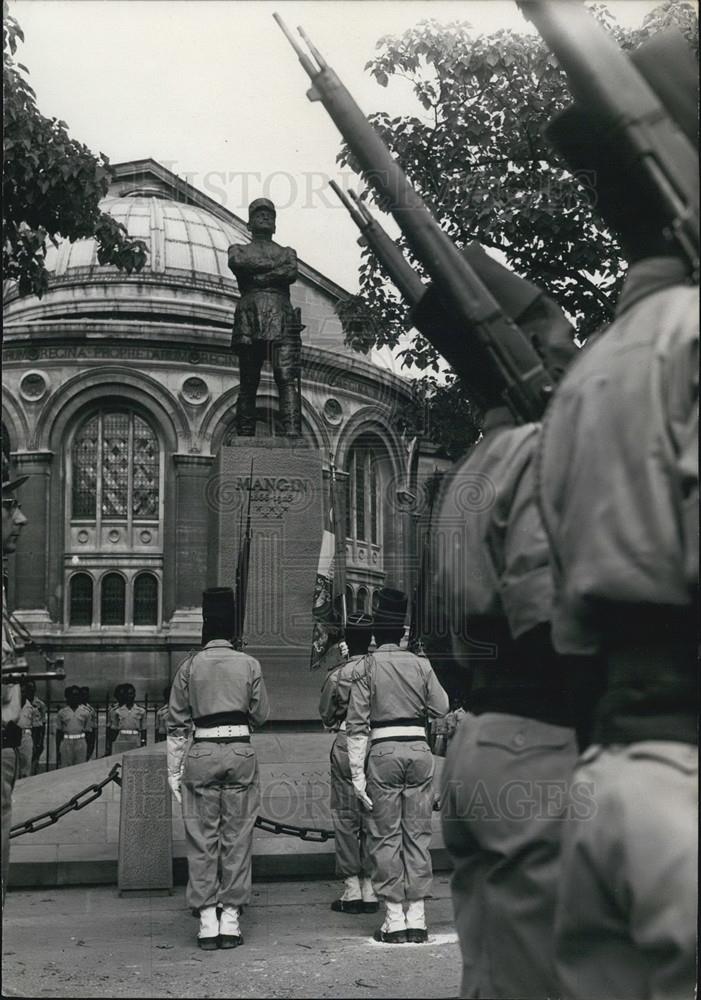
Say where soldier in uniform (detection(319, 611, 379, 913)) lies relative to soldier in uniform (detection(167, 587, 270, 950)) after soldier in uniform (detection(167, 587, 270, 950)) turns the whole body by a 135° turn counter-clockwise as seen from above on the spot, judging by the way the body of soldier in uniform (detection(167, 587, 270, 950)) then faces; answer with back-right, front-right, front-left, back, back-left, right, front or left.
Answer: back

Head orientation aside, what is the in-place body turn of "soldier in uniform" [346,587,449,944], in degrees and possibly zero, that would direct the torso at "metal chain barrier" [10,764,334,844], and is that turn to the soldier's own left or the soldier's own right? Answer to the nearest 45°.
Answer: approximately 45° to the soldier's own left

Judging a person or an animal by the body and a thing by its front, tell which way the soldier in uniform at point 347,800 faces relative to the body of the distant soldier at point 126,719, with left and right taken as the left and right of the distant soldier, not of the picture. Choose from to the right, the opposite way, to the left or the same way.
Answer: the opposite way

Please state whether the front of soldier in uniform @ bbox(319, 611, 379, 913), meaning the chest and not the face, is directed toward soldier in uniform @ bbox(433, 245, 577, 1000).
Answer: no

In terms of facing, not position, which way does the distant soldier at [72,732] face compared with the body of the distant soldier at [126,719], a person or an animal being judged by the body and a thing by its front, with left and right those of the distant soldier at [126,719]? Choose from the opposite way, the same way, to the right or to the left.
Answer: the same way

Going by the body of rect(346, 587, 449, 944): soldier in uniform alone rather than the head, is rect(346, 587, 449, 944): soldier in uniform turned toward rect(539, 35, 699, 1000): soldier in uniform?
no

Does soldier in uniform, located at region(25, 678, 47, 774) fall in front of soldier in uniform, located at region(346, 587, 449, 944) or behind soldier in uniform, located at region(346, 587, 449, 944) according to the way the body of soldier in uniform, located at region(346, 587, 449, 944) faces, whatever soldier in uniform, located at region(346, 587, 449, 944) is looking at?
in front

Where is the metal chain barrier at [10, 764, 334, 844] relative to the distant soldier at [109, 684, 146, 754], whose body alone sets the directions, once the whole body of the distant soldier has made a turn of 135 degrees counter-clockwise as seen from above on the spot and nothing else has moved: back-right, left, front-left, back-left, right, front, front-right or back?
back-right

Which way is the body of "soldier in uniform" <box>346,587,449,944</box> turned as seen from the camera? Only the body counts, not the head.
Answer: away from the camera

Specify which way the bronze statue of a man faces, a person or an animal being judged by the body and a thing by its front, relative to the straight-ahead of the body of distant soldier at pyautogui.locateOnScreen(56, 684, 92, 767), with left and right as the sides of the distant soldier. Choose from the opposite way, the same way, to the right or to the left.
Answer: the same way

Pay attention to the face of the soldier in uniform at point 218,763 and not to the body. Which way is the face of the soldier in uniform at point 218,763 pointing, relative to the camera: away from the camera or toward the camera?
away from the camera

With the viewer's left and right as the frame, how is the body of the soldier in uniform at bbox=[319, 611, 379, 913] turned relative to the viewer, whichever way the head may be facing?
facing away from the viewer

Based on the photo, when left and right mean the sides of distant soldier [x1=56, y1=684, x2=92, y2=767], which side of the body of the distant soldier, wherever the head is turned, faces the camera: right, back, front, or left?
front

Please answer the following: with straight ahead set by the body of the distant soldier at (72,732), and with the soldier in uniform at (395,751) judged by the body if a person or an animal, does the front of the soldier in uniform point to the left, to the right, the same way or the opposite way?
the opposite way

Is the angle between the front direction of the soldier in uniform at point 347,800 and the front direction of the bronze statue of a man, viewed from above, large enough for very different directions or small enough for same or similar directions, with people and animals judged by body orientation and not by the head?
very different directions

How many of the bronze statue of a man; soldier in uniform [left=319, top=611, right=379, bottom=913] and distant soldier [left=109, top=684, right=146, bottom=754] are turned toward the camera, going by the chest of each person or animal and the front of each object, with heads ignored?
2

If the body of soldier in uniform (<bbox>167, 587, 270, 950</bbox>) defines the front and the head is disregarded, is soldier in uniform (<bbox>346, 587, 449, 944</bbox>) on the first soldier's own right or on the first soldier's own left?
on the first soldier's own right

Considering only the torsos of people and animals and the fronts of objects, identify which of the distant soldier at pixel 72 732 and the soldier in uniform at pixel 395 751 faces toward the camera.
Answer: the distant soldier

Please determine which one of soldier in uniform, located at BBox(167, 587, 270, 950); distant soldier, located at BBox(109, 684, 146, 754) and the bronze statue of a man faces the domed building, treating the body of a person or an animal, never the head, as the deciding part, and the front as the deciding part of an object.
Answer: the soldier in uniform

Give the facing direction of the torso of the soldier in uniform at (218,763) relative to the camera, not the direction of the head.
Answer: away from the camera

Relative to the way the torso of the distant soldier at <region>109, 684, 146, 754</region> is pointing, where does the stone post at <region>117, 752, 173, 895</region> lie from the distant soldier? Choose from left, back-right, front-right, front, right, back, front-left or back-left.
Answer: front

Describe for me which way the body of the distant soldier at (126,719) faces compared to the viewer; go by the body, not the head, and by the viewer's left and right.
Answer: facing the viewer

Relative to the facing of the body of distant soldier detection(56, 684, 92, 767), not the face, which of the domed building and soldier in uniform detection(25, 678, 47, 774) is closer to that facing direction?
the soldier in uniform
